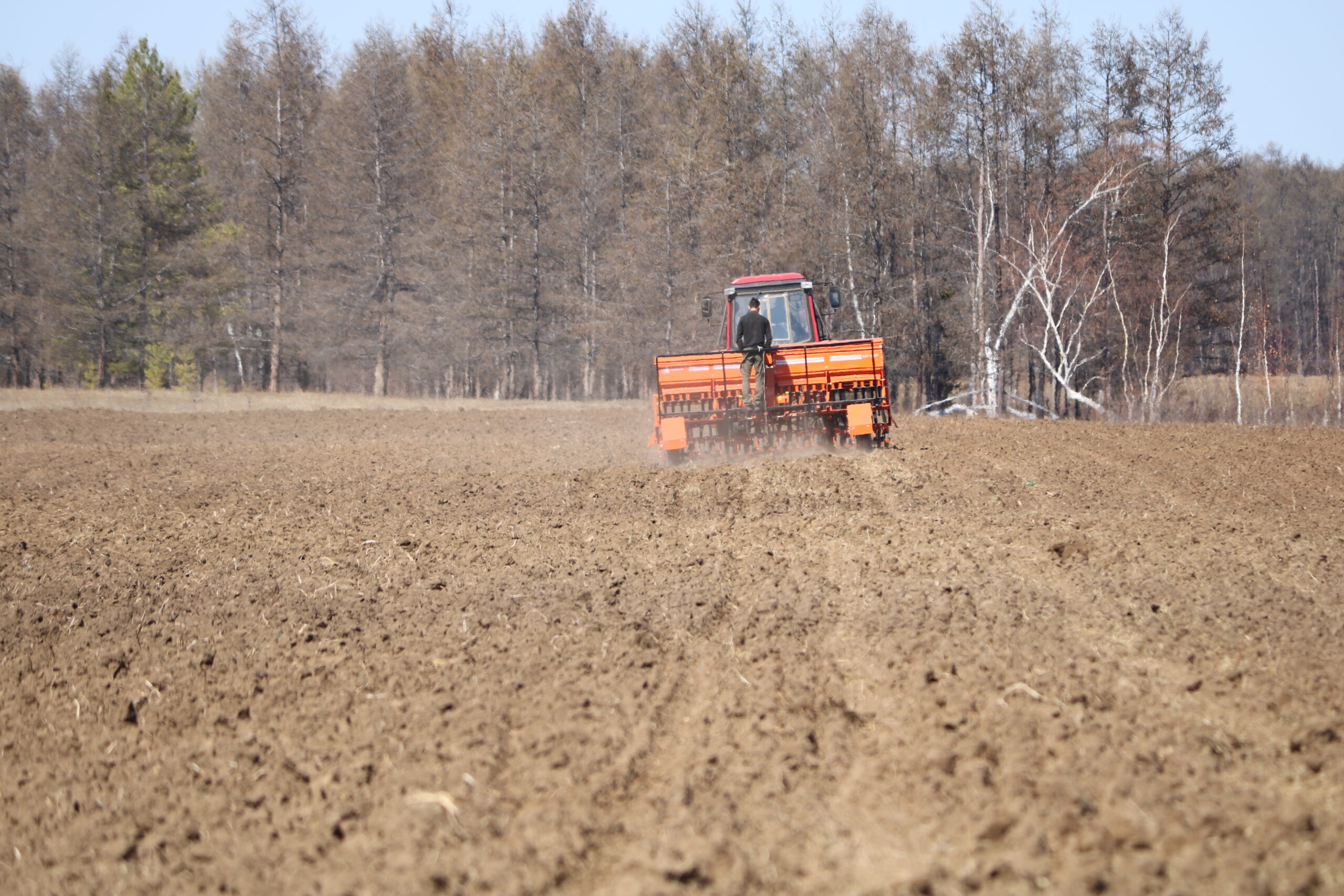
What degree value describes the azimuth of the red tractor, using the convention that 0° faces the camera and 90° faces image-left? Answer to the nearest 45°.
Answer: approximately 180°

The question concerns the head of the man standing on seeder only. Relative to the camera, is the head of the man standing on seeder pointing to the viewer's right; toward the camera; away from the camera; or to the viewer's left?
away from the camera

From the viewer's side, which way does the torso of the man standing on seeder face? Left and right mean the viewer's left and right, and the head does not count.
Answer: facing away from the viewer
